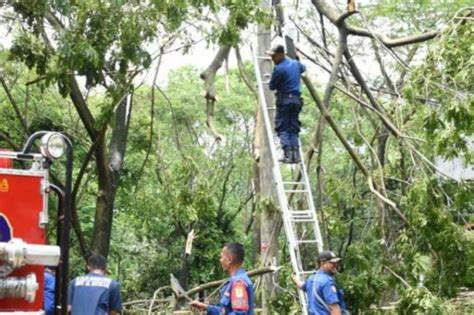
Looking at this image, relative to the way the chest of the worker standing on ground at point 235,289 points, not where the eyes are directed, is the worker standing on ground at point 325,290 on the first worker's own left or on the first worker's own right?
on the first worker's own right

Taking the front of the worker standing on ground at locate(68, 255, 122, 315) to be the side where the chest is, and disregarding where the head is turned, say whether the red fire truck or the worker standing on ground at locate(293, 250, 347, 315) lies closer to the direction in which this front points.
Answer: the worker standing on ground

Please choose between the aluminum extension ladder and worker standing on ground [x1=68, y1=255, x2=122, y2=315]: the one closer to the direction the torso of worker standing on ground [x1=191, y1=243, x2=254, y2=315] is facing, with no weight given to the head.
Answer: the worker standing on ground

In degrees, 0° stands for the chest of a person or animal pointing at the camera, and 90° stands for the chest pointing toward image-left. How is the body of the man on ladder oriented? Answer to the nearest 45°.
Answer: approximately 135°

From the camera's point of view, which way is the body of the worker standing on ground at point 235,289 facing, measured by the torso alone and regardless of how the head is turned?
to the viewer's left

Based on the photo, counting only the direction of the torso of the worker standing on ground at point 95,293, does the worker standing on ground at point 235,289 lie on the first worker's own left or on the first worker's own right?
on the first worker's own right

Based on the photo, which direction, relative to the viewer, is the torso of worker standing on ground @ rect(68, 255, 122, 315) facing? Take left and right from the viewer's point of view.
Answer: facing away from the viewer

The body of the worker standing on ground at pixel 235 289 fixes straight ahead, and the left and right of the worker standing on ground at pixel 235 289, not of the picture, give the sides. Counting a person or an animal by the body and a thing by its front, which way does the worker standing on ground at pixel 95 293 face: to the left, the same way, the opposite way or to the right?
to the right

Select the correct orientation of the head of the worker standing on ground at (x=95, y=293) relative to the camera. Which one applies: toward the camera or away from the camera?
away from the camera
